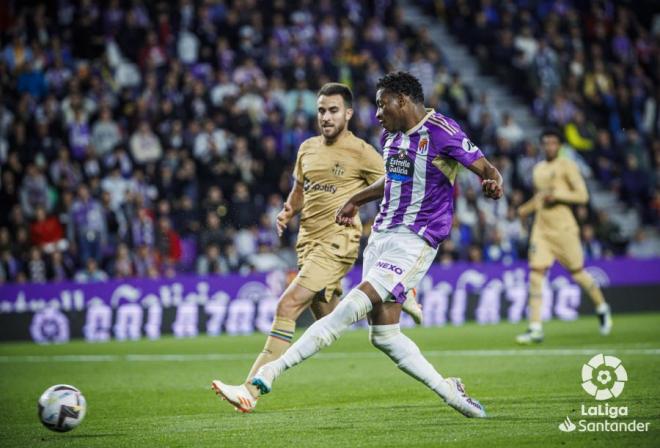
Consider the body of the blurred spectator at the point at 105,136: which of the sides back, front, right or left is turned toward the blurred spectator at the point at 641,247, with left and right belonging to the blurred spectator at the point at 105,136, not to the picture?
left

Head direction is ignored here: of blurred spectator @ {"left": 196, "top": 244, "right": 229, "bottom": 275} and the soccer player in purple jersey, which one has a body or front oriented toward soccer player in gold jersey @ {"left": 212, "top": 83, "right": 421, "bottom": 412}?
the blurred spectator

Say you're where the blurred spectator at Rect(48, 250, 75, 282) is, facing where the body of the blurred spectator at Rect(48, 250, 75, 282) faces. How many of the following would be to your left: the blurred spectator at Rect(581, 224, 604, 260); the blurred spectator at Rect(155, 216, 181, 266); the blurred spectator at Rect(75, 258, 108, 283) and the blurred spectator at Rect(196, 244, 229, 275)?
4

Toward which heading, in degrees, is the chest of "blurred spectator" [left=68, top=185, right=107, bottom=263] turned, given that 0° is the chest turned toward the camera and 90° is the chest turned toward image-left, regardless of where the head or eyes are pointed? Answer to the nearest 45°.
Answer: approximately 0°

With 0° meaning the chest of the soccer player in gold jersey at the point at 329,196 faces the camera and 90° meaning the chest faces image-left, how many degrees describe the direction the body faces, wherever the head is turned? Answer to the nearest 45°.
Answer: approximately 45°

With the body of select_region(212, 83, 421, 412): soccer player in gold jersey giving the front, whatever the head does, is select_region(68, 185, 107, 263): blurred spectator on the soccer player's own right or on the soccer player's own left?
on the soccer player's own right

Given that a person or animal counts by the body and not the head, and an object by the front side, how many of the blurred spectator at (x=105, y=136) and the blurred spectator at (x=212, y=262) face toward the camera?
2

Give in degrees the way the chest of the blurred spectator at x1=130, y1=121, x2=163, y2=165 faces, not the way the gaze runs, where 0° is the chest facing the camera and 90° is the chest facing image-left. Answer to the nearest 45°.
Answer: approximately 0°

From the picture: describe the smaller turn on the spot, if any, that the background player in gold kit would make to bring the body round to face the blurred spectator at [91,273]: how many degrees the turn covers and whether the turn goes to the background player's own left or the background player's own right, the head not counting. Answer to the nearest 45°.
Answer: approximately 45° to the background player's own right

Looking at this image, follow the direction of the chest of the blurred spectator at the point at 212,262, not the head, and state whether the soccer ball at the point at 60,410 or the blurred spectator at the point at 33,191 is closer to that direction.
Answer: the soccer ball
